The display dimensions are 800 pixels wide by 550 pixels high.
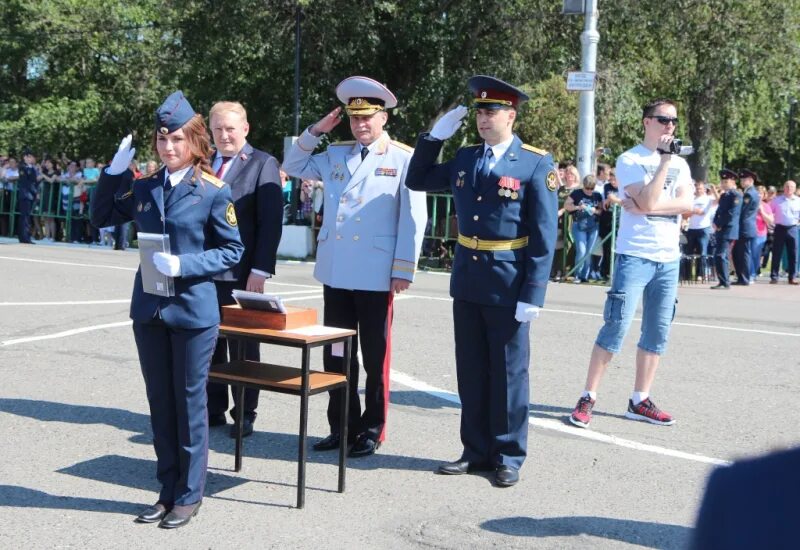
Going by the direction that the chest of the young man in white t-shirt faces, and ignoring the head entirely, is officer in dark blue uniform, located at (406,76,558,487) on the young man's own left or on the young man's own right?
on the young man's own right

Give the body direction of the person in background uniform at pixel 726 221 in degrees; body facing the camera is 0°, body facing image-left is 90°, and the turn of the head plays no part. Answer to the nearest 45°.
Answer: approximately 45°

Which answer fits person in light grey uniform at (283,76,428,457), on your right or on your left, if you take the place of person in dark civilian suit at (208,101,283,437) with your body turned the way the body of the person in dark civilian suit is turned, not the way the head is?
on your left

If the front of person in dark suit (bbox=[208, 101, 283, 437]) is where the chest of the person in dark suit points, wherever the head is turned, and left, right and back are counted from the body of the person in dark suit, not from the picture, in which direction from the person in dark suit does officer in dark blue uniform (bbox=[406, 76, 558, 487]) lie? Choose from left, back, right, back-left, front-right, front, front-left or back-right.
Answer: left

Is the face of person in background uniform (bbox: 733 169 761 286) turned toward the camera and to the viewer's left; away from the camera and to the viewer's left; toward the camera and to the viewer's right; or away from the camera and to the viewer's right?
toward the camera and to the viewer's left

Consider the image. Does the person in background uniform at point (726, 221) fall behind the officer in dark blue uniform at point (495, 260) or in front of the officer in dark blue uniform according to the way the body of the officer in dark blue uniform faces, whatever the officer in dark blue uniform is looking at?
behind

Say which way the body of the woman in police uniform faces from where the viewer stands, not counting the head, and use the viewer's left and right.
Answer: facing the viewer and to the left of the viewer
